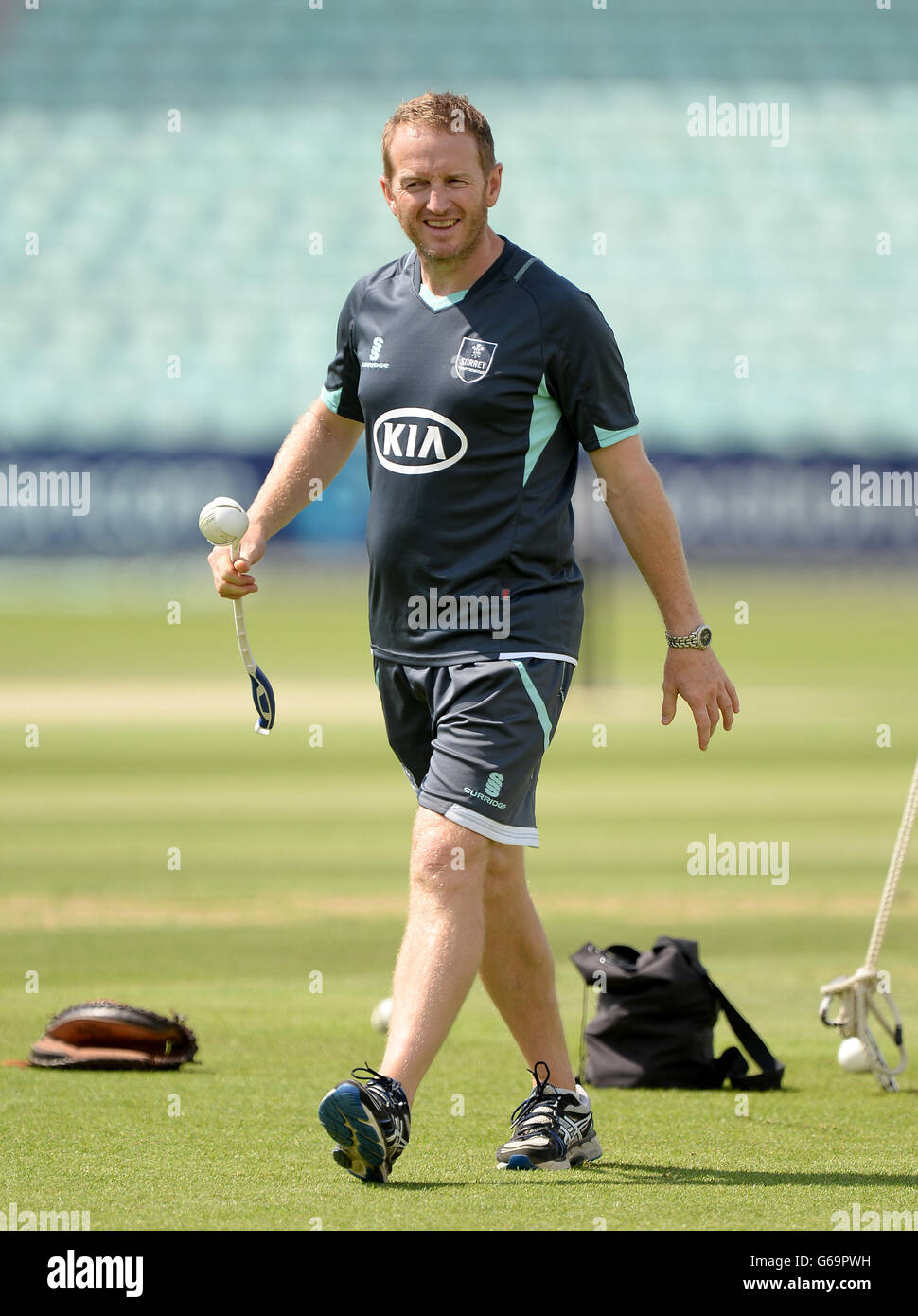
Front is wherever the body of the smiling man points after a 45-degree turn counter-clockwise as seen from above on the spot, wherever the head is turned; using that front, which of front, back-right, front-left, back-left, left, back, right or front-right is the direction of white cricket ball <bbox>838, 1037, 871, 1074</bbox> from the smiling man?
back-left

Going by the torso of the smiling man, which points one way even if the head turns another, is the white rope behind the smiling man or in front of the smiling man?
behind

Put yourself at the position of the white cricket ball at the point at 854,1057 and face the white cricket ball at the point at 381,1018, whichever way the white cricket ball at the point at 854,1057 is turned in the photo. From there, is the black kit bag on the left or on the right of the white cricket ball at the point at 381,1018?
left

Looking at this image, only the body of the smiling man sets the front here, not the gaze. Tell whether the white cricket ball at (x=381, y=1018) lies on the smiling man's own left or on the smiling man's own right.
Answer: on the smiling man's own right

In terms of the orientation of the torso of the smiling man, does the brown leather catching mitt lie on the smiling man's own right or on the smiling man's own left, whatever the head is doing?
on the smiling man's own right

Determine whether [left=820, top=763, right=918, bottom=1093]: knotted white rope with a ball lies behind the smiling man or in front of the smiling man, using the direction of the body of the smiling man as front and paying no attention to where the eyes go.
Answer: behind

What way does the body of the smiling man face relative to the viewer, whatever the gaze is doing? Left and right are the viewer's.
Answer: facing the viewer and to the left of the viewer
